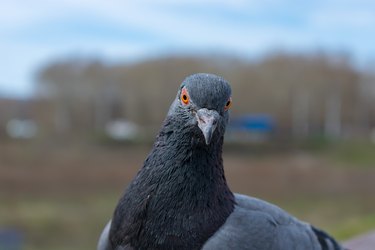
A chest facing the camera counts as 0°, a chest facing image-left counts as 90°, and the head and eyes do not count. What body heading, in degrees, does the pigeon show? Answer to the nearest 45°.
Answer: approximately 45°
